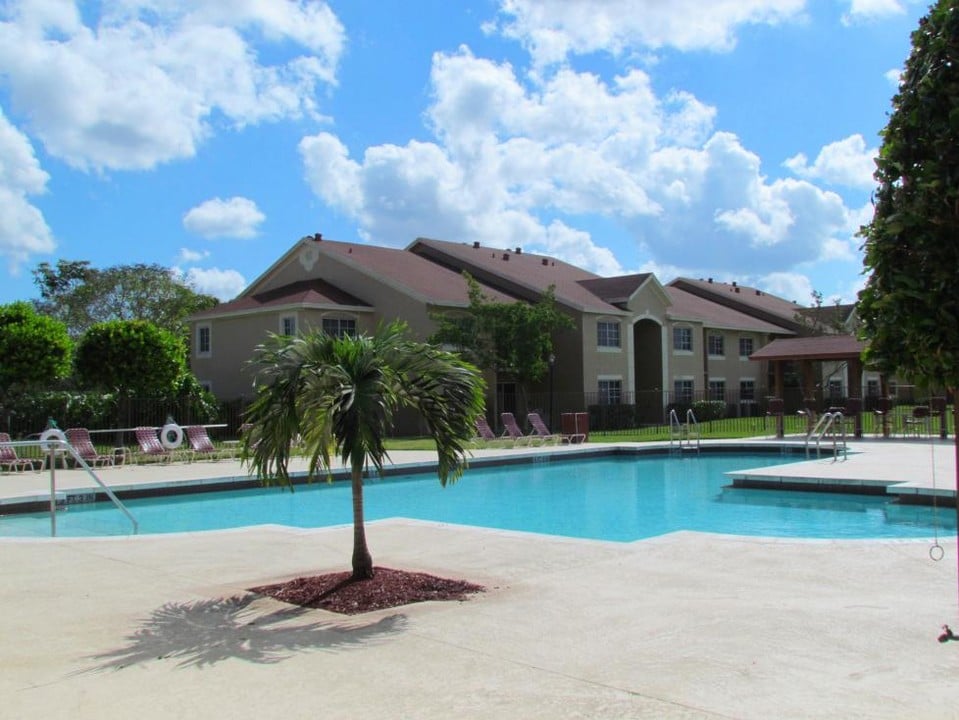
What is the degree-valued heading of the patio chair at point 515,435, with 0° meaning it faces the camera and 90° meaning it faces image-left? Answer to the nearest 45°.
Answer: approximately 315°

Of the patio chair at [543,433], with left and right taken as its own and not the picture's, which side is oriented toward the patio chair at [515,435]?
right

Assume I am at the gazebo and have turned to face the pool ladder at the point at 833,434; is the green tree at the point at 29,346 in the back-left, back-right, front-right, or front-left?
front-right

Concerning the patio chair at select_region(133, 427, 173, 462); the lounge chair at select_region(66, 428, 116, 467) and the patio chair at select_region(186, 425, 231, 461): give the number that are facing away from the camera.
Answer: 0

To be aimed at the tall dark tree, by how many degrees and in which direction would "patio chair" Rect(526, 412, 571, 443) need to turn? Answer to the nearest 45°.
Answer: approximately 45° to its right

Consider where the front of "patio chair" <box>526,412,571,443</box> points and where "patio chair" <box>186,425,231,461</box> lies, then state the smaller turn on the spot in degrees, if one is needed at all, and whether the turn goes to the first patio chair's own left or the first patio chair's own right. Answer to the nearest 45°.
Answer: approximately 90° to the first patio chair's own right

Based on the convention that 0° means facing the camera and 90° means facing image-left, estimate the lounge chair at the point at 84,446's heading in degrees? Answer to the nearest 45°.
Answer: approximately 315°

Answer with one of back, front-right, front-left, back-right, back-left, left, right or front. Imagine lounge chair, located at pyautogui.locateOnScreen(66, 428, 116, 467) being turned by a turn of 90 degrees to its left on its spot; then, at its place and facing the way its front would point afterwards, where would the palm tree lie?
back-right

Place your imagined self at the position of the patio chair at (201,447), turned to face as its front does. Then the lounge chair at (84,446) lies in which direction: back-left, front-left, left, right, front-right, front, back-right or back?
right

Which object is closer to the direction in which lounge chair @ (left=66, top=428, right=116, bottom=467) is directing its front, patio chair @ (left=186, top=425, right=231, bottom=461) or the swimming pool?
the swimming pool

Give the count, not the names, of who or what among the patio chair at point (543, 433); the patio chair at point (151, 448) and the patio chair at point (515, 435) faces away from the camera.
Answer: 0

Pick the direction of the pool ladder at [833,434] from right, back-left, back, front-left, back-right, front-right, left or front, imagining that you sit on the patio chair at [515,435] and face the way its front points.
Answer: front

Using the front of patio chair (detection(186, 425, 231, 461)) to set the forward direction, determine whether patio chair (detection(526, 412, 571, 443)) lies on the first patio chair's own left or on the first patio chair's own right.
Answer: on the first patio chair's own left

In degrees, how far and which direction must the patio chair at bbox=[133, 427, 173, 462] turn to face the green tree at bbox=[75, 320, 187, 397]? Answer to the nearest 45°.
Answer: approximately 135° to its left

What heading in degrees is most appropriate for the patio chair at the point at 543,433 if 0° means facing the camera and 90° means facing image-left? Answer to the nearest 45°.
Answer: approximately 315°

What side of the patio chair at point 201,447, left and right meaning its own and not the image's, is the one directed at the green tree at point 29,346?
back

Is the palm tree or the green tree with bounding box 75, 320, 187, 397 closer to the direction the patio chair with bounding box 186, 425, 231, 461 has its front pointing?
the palm tree

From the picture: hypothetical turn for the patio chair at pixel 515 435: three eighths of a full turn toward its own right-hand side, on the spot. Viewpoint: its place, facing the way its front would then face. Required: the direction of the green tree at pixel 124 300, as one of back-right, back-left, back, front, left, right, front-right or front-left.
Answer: front-right
